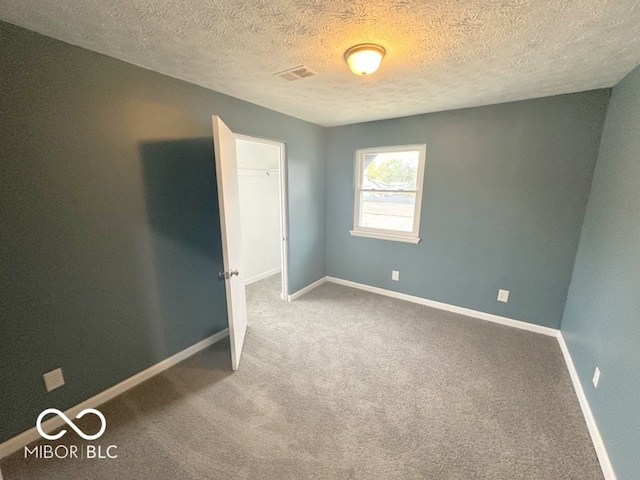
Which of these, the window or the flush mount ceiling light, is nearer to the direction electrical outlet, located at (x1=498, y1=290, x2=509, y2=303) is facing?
the flush mount ceiling light

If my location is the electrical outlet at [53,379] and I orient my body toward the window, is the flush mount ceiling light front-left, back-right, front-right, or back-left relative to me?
front-right

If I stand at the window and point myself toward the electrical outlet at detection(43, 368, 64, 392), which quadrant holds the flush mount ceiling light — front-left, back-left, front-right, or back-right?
front-left

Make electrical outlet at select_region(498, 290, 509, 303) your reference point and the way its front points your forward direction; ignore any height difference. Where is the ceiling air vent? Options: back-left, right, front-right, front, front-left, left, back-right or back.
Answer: front-right

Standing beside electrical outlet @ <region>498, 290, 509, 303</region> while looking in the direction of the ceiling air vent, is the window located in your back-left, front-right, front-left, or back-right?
front-right

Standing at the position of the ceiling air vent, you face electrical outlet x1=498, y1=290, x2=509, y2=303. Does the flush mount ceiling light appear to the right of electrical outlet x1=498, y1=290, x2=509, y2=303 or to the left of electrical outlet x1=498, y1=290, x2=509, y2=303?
right

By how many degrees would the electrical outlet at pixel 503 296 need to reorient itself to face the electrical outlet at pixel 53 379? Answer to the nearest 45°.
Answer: approximately 45° to its right

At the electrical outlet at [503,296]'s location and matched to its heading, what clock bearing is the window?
The window is roughly at 3 o'clock from the electrical outlet.

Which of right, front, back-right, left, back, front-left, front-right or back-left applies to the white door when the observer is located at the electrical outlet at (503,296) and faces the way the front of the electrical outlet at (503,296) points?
front-right

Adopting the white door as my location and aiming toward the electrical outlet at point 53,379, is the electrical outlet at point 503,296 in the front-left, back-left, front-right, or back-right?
back-left

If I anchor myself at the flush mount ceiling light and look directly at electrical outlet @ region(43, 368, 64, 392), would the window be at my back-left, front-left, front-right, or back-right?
back-right

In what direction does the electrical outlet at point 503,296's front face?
toward the camera

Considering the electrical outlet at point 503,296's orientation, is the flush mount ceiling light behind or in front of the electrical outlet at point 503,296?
in front
